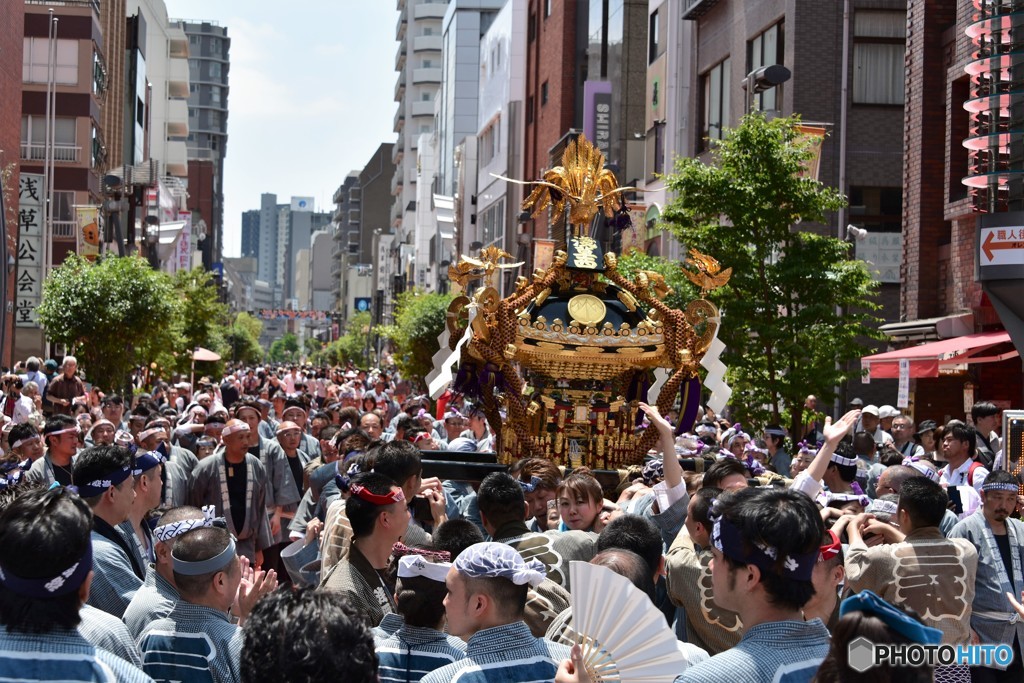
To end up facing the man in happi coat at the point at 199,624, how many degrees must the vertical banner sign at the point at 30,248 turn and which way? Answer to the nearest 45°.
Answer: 0° — it already faces them

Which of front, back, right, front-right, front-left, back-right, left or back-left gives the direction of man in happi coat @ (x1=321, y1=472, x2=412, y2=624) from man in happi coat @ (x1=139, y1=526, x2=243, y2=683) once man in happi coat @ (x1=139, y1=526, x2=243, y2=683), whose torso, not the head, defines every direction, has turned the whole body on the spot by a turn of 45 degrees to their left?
front-right

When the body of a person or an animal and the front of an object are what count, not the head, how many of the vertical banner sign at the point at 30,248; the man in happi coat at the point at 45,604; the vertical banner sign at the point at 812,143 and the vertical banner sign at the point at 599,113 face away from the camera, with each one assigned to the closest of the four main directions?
1

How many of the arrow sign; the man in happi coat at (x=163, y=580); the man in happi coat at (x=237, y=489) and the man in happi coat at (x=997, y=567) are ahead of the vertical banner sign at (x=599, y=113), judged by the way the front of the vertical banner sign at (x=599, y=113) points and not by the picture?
4

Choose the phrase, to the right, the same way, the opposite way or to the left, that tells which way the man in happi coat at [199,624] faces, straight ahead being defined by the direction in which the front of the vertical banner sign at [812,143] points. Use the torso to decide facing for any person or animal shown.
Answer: the opposite way

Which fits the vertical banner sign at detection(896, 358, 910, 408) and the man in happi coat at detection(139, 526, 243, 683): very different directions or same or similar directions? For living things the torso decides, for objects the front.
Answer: very different directions

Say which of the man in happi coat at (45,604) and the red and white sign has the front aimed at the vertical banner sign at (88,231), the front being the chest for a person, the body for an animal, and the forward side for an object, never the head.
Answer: the man in happi coat

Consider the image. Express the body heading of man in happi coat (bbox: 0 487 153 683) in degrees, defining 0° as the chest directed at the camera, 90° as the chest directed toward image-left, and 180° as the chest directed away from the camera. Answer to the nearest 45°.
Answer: approximately 180°

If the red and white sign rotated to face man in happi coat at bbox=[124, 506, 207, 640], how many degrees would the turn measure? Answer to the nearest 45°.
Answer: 0° — it already faces them

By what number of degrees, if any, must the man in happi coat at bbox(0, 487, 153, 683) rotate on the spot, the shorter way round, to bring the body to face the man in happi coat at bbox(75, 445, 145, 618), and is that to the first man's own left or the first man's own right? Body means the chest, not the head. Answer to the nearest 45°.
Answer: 0° — they already face them

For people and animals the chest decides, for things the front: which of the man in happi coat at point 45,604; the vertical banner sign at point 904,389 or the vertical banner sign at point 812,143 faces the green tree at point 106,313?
the man in happi coat
